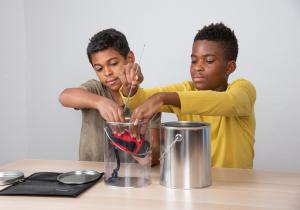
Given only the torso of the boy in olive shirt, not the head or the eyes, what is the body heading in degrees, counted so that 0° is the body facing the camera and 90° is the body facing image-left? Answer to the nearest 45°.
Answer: approximately 0°

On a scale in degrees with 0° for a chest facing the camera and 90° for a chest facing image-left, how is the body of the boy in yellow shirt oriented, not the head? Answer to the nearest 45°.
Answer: approximately 45°
